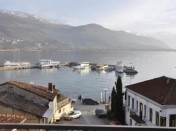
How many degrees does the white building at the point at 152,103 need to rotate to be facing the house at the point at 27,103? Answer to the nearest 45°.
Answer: approximately 45° to its right

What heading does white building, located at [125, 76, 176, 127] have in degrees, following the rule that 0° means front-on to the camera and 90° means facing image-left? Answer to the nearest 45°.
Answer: approximately 45°

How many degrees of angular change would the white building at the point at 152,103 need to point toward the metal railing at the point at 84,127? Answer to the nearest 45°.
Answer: approximately 45° to its left

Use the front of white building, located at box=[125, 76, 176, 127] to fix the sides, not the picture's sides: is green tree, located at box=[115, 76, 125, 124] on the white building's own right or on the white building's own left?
on the white building's own right
